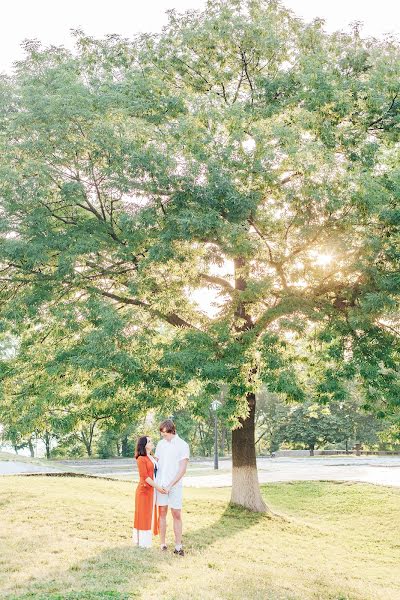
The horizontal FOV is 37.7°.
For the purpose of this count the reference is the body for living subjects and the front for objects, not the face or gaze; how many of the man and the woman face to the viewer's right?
1

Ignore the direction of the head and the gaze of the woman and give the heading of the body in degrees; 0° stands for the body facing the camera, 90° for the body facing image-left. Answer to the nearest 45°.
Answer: approximately 270°

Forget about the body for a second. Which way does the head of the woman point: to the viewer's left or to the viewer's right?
to the viewer's right

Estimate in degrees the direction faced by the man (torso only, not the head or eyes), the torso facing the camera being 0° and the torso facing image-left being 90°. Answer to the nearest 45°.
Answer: approximately 45°
